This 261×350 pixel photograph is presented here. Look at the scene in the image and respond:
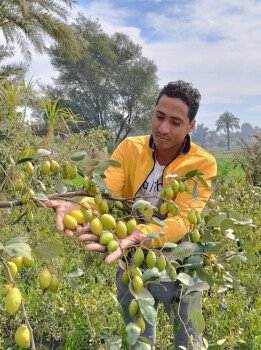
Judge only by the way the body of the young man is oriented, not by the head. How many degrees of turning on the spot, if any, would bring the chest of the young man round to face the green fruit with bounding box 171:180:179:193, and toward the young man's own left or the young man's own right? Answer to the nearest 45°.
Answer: approximately 45° to the young man's own left

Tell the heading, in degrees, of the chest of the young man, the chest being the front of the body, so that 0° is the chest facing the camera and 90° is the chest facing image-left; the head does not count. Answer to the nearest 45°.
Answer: approximately 45°

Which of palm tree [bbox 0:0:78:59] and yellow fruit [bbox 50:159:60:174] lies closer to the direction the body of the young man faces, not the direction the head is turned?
the yellow fruit

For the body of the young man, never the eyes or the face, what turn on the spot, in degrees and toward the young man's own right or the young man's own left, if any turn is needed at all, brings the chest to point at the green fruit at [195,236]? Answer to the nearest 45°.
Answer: approximately 45° to the young man's own left
